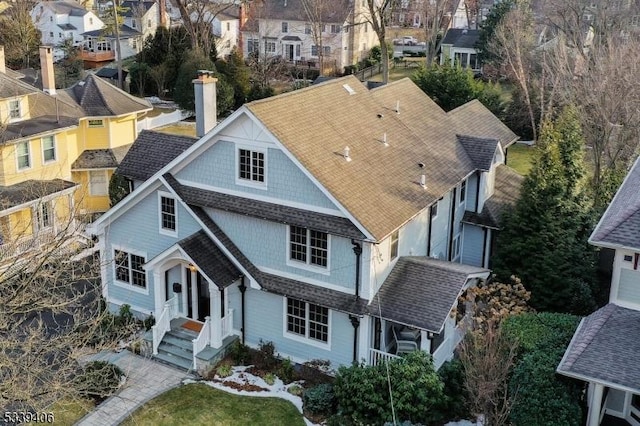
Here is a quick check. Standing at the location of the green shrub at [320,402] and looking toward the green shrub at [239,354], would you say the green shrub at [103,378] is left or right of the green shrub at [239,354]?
left

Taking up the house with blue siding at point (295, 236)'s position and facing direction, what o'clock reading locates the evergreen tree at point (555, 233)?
The evergreen tree is roughly at 7 o'clock from the house with blue siding.

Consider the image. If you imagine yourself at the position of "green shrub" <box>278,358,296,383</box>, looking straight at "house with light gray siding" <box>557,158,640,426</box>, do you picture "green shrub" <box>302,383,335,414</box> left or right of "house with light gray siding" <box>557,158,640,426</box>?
right

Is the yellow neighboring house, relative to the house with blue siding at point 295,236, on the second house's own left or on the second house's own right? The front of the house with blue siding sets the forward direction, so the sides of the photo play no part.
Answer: on the second house's own right

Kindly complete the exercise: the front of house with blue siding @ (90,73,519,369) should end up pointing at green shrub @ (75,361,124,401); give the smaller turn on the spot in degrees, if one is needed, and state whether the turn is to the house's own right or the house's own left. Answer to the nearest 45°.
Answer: approximately 45° to the house's own right

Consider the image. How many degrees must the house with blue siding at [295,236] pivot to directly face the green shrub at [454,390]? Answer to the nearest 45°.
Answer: approximately 90° to its left

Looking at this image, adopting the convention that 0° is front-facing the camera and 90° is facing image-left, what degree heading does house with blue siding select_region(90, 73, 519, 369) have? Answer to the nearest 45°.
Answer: approximately 45°

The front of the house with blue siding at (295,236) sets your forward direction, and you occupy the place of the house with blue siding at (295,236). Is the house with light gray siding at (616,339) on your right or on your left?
on your left
